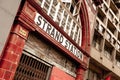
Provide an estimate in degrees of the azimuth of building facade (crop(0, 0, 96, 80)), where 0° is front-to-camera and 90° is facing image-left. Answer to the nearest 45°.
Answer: approximately 315°

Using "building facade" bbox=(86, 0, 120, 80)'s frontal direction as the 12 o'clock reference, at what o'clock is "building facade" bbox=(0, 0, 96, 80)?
"building facade" bbox=(0, 0, 96, 80) is roughly at 2 o'clock from "building facade" bbox=(86, 0, 120, 80).

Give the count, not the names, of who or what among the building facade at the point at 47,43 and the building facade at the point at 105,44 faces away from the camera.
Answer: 0

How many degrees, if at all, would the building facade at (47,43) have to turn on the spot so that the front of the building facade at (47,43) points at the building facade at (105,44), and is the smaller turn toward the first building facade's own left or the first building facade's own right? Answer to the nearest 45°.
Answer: approximately 90° to the first building facade's own left
